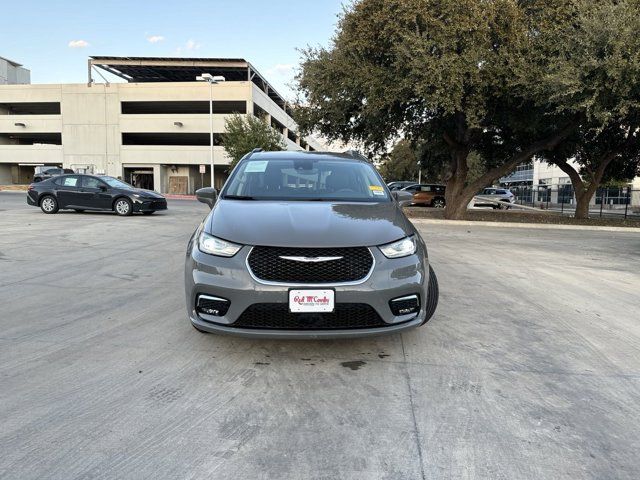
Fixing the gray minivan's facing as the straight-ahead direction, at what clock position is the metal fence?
The metal fence is roughly at 7 o'clock from the gray minivan.

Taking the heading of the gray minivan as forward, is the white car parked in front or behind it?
behind

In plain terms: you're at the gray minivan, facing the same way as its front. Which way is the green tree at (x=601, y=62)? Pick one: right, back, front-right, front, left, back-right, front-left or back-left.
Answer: back-left

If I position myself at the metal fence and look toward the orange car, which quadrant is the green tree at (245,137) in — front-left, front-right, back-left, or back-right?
front-right

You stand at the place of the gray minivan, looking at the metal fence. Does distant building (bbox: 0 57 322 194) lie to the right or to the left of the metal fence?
left

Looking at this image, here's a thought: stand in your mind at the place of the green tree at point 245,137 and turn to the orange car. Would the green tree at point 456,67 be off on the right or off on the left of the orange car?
right

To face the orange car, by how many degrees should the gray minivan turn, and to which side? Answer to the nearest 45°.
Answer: approximately 180°

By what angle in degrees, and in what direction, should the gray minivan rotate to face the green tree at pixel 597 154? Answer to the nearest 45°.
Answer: approximately 135° to its left

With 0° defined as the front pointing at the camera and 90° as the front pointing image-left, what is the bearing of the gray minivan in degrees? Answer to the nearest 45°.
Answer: approximately 0°

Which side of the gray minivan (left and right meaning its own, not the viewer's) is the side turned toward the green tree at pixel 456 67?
back
